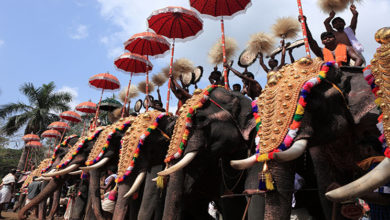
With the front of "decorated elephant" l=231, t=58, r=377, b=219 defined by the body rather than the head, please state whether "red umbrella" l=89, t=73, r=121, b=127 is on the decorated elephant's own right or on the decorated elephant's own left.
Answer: on the decorated elephant's own right

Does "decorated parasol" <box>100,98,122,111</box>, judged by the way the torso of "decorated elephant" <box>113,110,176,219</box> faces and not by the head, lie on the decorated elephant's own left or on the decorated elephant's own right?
on the decorated elephant's own right

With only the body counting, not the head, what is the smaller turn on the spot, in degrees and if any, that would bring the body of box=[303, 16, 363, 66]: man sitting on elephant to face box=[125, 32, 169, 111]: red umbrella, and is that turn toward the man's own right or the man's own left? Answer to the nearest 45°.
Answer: approximately 90° to the man's own right

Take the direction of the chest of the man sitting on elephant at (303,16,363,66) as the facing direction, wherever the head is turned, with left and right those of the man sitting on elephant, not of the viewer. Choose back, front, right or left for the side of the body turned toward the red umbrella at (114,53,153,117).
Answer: right

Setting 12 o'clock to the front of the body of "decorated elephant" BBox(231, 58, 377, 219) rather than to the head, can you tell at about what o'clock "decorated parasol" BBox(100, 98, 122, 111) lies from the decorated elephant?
The decorated parasol is roughly at 3 o'clock from the decorated elephant.

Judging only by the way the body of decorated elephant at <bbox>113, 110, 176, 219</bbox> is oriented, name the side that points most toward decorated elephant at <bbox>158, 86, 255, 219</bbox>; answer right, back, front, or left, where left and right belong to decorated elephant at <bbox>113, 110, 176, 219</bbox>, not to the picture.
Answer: left

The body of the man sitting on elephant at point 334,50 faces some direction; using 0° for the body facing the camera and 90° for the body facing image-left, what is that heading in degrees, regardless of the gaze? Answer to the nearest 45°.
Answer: approximately 45°

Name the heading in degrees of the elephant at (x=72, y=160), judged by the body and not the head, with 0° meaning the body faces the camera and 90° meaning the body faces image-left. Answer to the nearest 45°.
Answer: approximately 45°

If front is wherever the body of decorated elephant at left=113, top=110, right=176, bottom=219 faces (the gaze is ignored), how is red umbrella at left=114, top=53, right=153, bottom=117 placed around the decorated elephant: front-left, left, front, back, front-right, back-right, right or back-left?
back-right

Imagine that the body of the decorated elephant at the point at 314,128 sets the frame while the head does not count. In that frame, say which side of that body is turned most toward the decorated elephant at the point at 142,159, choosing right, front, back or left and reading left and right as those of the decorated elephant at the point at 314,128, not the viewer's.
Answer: right

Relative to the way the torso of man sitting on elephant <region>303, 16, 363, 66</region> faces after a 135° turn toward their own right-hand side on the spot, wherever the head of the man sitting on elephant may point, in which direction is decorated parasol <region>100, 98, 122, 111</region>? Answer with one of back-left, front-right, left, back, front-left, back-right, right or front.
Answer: front-left

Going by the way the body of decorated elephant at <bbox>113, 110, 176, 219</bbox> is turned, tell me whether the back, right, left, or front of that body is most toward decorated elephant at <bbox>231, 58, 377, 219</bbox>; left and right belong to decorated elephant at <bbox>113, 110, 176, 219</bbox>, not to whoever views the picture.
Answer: left
